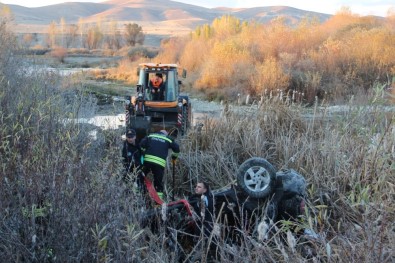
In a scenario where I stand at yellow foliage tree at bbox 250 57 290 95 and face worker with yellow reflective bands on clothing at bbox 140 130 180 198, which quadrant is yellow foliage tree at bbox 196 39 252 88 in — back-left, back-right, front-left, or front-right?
back-right

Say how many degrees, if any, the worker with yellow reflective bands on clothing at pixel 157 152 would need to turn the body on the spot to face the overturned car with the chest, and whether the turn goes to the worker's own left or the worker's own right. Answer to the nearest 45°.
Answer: approximately 135° to the worker's own right

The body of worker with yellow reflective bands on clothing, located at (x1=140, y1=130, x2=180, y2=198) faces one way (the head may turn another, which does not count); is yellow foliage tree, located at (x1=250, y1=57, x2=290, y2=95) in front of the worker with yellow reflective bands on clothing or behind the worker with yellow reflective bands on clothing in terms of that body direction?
in front

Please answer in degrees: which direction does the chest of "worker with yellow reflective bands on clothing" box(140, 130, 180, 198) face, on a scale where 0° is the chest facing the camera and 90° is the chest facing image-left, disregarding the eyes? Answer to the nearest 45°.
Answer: approximately 180°

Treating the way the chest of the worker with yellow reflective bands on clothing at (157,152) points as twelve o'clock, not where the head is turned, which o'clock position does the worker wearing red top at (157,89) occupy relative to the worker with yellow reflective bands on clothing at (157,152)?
the worker wearing red top at (157,89) is roughly at 12 o'clock from the worker with yellow reflective bands on clothing at (157,152).

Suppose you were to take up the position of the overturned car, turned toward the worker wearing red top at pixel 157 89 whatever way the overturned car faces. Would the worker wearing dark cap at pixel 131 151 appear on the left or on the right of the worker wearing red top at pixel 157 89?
left

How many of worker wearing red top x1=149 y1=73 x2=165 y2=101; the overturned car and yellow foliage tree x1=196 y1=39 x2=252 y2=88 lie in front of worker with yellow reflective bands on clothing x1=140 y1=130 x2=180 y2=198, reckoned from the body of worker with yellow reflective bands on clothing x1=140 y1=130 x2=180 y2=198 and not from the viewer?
2

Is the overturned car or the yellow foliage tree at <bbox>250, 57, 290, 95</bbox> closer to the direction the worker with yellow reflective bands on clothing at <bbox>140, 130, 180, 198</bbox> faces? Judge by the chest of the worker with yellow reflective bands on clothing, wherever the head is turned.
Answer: the yellow foliage tree

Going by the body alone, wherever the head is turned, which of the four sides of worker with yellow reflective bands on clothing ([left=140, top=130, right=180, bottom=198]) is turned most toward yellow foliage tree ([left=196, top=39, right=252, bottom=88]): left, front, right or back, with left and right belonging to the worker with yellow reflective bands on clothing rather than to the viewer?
front
